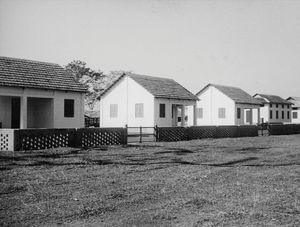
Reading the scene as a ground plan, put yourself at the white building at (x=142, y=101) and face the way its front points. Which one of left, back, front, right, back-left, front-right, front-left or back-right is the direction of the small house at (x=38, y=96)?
right

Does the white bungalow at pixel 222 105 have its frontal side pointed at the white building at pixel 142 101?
no

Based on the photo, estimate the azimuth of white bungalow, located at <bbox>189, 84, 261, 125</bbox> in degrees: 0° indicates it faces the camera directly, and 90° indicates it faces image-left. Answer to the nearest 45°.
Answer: approximately 315°

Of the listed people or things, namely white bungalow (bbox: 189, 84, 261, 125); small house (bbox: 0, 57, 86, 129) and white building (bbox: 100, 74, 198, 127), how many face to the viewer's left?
0

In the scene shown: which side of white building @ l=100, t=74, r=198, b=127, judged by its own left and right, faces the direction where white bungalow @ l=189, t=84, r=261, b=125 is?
left

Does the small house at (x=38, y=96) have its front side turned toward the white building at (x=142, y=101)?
no

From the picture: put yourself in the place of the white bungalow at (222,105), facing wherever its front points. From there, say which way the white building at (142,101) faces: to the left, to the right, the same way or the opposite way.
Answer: the same way

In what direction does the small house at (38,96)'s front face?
toward the camera

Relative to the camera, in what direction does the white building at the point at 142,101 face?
facing the viewer and to the right of the viewer

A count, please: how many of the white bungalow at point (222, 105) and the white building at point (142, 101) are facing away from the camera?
0

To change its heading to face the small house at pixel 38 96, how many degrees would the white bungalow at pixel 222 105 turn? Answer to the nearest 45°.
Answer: approximately 90° to its right
